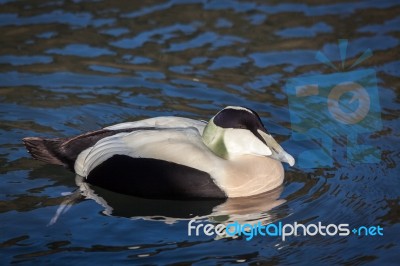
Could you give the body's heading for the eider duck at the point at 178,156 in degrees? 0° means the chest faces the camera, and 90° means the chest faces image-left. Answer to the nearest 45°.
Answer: approximately 270°
